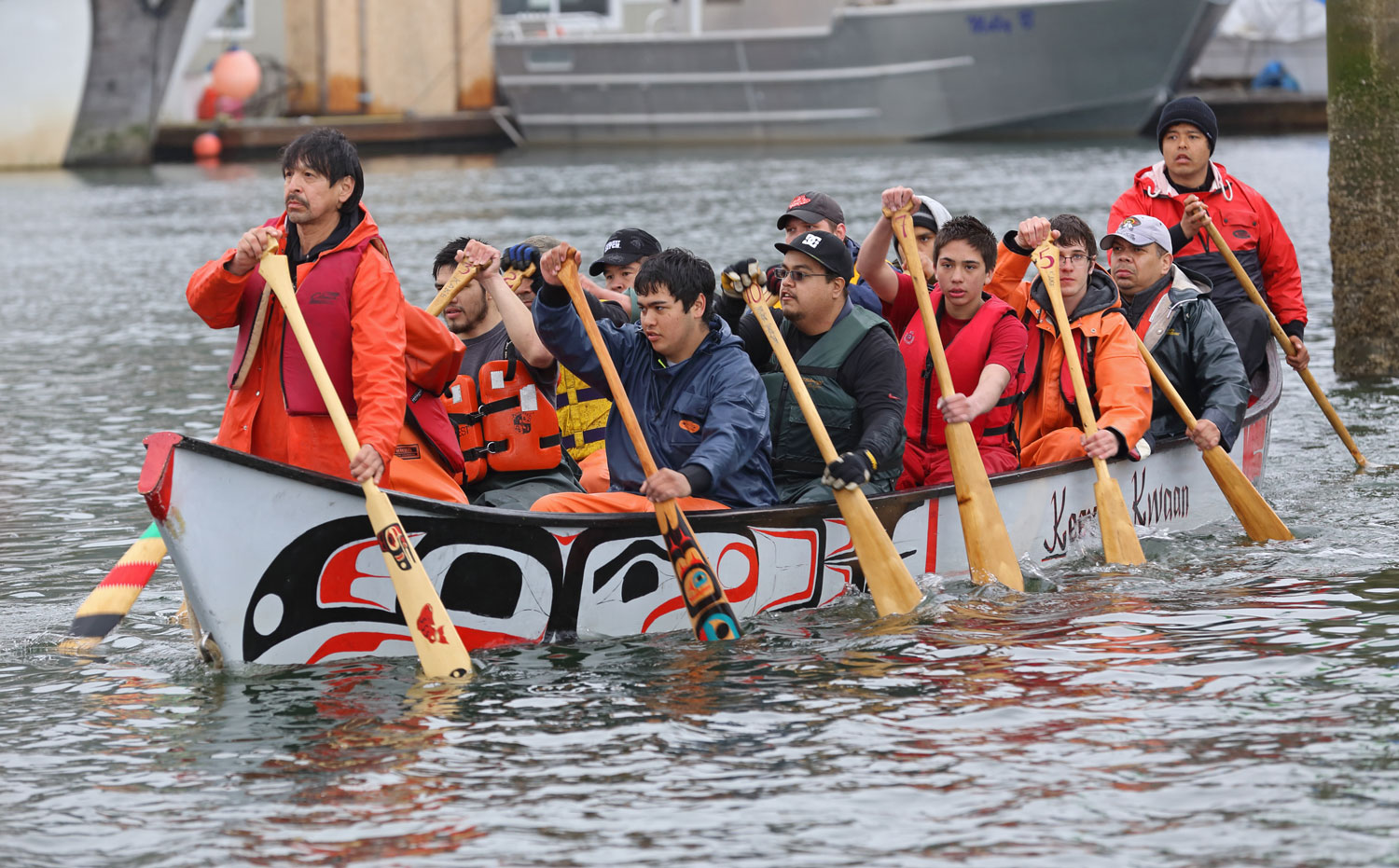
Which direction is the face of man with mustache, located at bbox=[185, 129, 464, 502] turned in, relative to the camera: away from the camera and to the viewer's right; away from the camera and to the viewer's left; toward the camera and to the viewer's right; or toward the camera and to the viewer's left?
toward the camera and to the viewer's left

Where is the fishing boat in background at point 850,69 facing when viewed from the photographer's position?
facing to the right of the viewer

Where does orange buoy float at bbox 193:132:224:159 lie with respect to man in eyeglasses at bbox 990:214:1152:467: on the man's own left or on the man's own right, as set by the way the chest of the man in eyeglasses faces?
on the man's own right

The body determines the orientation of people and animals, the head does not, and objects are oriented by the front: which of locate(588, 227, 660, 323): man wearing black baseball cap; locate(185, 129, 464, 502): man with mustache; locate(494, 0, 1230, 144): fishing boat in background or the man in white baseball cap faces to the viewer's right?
the fishing boat in background

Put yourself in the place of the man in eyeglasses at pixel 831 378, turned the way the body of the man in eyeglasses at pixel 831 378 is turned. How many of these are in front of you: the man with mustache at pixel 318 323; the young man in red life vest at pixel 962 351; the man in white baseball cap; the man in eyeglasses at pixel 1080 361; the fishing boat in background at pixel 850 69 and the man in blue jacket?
2

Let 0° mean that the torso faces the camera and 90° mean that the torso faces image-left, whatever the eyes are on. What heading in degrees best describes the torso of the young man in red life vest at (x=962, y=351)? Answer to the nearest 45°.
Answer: approximately 45°

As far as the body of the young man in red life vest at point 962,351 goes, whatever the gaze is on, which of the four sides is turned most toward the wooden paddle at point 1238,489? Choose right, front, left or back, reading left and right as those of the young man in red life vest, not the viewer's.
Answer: back

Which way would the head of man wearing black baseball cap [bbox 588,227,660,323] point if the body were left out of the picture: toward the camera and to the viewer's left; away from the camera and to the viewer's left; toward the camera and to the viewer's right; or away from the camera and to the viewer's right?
toward the camera and to the viewer's left

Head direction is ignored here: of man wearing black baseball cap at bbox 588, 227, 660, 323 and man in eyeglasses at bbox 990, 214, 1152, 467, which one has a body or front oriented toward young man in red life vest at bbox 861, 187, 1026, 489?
the man in eyeglasses

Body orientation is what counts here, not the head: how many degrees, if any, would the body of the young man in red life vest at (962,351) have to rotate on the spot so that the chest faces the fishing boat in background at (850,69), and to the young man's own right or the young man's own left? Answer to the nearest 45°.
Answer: approximately 135° to the young man's own right

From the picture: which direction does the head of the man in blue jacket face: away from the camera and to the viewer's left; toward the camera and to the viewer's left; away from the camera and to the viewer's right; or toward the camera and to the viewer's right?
toward the camera and to the viewer's left

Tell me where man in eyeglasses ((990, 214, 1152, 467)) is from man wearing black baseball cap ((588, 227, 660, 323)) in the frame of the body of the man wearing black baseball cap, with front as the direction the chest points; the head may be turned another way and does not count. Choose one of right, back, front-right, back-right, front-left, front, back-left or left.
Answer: back-left

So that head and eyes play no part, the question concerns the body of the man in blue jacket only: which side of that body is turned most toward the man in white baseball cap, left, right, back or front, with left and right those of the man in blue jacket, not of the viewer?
back

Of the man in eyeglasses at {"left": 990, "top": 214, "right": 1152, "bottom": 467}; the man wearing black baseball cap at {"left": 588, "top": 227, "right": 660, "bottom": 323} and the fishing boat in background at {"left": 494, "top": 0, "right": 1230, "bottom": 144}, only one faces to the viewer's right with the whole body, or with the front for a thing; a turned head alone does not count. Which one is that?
the fishing boat in background

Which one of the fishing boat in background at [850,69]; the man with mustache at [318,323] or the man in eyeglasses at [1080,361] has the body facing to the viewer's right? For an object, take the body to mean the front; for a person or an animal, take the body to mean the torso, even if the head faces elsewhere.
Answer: the fishing boat in background

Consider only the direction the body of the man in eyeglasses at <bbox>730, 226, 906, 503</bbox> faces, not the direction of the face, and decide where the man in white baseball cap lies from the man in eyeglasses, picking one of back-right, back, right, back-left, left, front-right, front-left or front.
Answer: back

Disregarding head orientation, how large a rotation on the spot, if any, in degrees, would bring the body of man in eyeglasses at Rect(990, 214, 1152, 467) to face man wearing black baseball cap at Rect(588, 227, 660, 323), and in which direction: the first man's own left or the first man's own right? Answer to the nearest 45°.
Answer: approximately 45° to the first man's own right

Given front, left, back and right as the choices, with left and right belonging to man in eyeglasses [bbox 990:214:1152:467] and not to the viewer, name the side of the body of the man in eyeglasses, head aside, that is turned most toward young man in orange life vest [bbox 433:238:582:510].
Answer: front

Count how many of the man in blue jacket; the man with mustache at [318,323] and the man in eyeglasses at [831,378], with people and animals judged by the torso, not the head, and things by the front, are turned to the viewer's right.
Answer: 0
